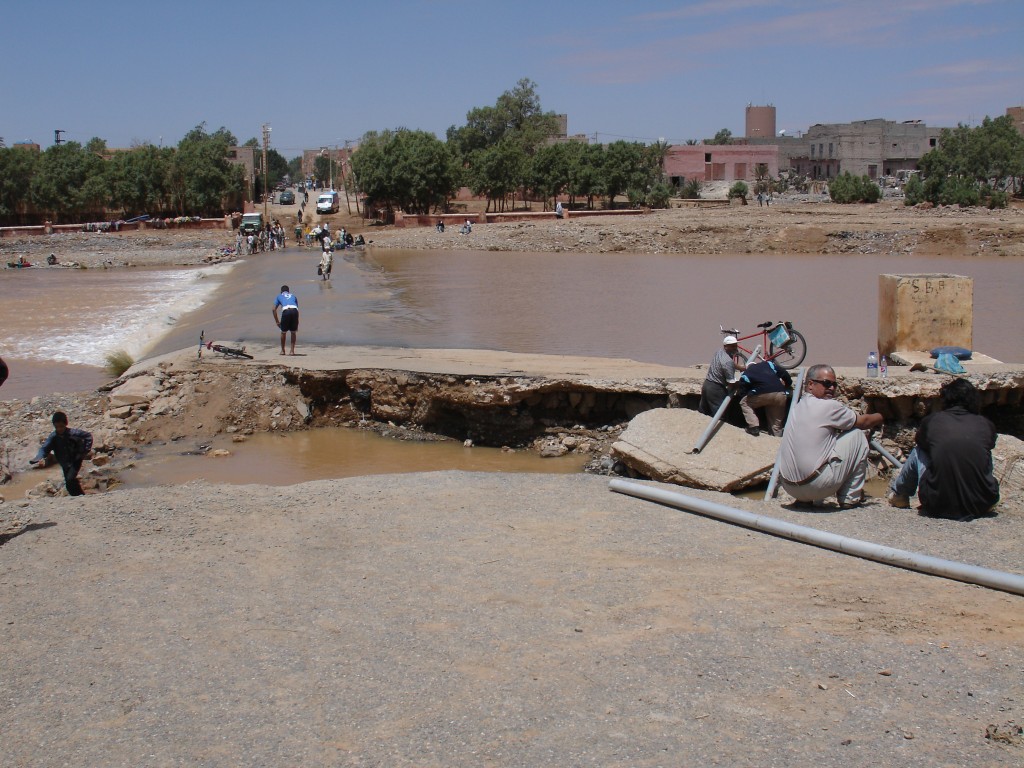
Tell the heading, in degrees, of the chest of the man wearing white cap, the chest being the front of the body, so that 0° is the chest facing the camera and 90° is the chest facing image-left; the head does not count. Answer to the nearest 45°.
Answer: approximately 270°

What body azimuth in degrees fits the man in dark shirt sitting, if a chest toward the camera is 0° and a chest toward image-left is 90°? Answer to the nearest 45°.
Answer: approximately 180°

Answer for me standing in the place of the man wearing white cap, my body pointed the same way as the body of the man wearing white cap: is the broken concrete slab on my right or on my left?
on my right

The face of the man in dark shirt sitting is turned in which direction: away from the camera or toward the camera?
away from the camera
